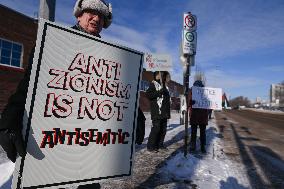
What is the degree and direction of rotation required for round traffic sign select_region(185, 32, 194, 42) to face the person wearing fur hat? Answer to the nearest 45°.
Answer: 0° — it already faces them

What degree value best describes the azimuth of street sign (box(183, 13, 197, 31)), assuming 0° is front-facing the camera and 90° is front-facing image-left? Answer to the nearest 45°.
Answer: approximately 0°

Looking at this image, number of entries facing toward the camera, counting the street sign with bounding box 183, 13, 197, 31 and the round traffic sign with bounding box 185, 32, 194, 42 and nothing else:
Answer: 2
